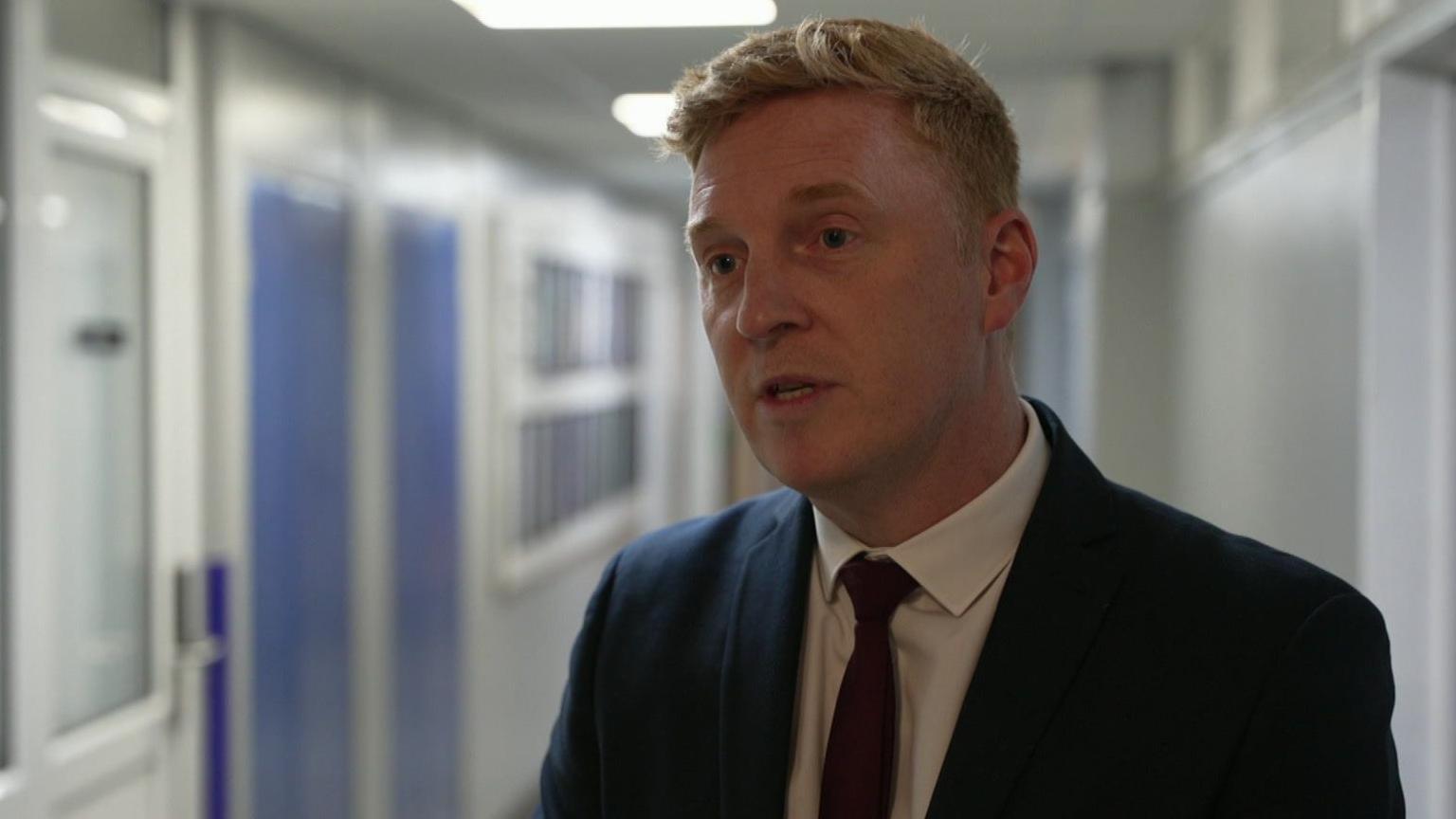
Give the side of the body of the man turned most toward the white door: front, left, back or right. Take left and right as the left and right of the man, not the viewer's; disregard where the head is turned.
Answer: right

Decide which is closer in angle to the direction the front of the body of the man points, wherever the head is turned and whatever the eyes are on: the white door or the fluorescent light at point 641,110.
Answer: the white door

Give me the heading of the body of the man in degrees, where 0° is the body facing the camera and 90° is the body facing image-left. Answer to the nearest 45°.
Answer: approximately 45°

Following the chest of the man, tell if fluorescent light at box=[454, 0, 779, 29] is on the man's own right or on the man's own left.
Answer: on the man's own right
